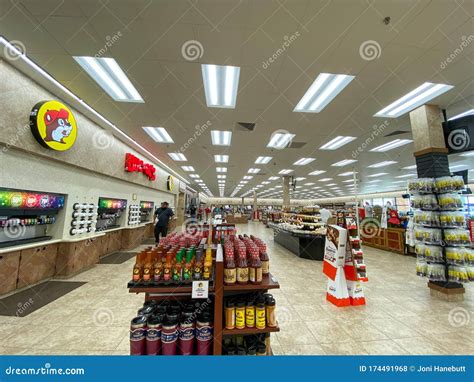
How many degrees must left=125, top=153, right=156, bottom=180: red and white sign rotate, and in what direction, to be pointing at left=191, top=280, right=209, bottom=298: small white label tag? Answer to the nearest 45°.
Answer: approximately 45° to its right

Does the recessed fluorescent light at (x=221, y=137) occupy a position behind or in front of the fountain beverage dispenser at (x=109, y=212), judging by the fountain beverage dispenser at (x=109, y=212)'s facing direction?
in front

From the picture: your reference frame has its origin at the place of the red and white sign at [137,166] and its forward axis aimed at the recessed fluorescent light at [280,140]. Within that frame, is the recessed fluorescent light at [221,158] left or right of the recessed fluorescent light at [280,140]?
left

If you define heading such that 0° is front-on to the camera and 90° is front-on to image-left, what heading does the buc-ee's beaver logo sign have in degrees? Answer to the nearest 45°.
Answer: approximately 315°

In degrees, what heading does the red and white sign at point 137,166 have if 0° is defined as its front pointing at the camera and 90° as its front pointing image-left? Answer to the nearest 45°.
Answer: approximately 315°

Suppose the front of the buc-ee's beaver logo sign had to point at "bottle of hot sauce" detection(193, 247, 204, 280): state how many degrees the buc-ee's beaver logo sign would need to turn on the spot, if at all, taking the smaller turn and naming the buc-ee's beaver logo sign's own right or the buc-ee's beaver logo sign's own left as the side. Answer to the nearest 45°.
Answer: approximately 45° to the buc-ee's beaver logo sign's own right

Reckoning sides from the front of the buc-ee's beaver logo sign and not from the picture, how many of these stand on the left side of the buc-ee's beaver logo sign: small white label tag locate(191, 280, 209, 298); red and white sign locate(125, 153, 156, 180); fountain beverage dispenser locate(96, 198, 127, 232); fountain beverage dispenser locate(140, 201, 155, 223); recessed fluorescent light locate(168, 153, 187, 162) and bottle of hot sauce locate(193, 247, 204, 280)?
4

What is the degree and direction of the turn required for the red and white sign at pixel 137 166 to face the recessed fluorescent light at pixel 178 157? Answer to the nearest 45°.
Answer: approximately 45° to its left

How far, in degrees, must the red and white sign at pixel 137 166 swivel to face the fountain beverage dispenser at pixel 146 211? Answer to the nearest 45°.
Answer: approximately 135° to its left

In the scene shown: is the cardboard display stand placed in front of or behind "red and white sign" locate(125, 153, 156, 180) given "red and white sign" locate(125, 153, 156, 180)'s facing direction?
in front

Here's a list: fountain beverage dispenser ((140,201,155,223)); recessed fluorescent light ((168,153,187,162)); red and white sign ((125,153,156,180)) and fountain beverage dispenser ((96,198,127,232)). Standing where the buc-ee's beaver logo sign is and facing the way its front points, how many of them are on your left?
4

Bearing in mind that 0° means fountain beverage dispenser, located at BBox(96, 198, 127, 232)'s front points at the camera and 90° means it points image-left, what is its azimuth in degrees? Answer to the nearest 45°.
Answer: approximately 315°

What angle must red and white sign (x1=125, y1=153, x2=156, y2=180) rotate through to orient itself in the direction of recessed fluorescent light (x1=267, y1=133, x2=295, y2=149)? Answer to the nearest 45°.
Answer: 0° — it already faces it

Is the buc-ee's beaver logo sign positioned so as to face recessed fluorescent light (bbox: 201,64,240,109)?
yes
